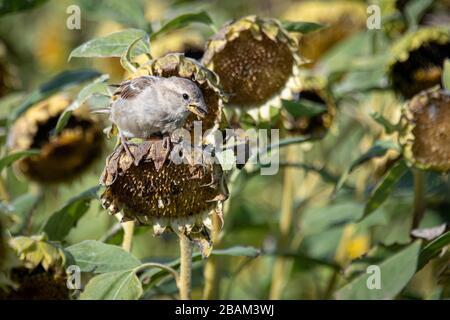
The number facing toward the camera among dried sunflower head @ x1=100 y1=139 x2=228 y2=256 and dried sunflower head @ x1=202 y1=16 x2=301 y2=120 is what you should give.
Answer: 2

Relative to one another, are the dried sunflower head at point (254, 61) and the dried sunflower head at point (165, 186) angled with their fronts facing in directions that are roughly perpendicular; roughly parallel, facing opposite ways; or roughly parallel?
roughly parallel

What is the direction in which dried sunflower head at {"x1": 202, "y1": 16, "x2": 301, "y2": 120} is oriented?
toward the camera

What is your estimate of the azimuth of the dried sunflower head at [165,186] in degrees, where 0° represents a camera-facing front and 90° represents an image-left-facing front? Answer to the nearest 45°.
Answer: approximately 0°
